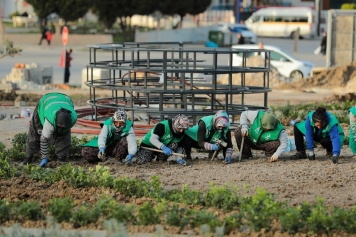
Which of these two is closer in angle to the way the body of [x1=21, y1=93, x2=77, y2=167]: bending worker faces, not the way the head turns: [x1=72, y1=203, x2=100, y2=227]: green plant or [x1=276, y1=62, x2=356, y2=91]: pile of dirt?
the green plant

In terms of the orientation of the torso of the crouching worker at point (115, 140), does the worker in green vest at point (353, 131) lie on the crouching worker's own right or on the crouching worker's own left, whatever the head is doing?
on the crouching worker's own left

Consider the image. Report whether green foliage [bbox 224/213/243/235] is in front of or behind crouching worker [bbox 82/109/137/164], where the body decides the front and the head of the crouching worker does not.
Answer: in front

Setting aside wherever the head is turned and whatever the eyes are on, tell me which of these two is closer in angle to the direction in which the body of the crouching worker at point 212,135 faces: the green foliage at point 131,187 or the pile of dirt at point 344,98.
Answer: the green foliage

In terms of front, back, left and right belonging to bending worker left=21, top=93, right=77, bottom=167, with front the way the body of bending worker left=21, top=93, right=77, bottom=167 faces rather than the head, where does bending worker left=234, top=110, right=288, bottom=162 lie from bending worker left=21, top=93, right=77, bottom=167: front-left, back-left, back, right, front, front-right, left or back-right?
front-left

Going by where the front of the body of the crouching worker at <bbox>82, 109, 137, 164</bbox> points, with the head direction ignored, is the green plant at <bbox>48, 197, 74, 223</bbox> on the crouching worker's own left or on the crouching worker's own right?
on the crouching worker's own right

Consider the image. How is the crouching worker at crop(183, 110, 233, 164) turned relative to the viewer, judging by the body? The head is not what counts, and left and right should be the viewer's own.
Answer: facing the viewer and to the right of the viewer

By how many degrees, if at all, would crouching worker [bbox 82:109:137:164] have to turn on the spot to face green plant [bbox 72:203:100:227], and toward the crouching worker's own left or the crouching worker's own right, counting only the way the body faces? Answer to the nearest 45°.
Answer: approximately 45° to the crouching worker's own right

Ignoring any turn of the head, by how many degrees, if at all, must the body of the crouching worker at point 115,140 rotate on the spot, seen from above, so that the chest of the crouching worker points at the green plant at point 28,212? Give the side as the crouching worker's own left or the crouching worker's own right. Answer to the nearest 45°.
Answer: approximately 45° to the crouching worker's own right
